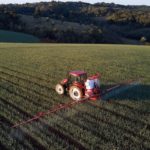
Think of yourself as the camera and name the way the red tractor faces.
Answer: facing away from the viewer and to the left of the viewer
